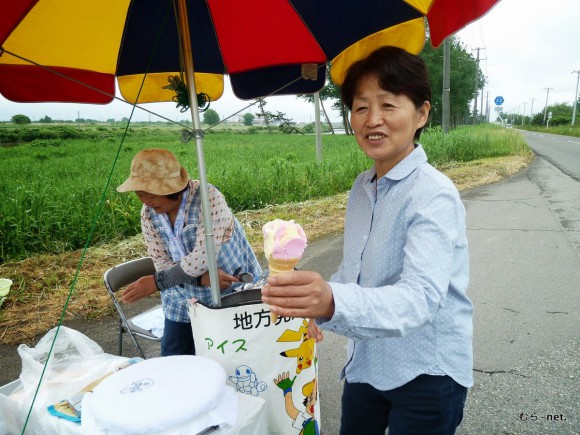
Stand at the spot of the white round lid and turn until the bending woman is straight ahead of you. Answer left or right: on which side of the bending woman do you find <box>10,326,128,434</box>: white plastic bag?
left

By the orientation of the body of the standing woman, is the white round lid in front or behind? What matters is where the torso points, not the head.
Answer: in front

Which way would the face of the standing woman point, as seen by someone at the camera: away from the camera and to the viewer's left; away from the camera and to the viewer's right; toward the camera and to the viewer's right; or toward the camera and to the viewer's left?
toward the camera and to the viewer's left

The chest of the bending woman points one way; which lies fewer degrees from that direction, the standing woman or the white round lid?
the white round lid

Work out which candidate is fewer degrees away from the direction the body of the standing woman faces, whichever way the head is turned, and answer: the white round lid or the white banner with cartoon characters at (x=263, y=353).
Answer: the white round lid

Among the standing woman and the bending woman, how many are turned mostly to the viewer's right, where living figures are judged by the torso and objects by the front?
0

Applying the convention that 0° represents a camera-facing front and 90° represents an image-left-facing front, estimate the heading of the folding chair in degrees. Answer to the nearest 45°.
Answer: approximately 315°

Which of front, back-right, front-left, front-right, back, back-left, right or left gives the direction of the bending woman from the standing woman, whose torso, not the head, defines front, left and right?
right

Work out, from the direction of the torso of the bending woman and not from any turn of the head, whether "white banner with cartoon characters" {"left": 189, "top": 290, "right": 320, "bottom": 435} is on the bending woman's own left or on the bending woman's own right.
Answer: on the bending woman's own left

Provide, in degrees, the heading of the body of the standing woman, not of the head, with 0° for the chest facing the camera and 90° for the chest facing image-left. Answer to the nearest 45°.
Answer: approximately 45°

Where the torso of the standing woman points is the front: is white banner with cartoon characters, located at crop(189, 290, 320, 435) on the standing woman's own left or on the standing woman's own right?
on the standing woman's own right

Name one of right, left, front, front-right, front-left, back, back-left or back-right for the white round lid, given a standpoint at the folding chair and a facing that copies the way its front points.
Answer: front-right

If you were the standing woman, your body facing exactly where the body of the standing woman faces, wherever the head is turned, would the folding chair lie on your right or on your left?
on your right

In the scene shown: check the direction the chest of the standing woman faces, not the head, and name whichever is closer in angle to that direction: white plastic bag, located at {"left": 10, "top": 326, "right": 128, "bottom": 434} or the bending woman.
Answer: the white plastic bag
